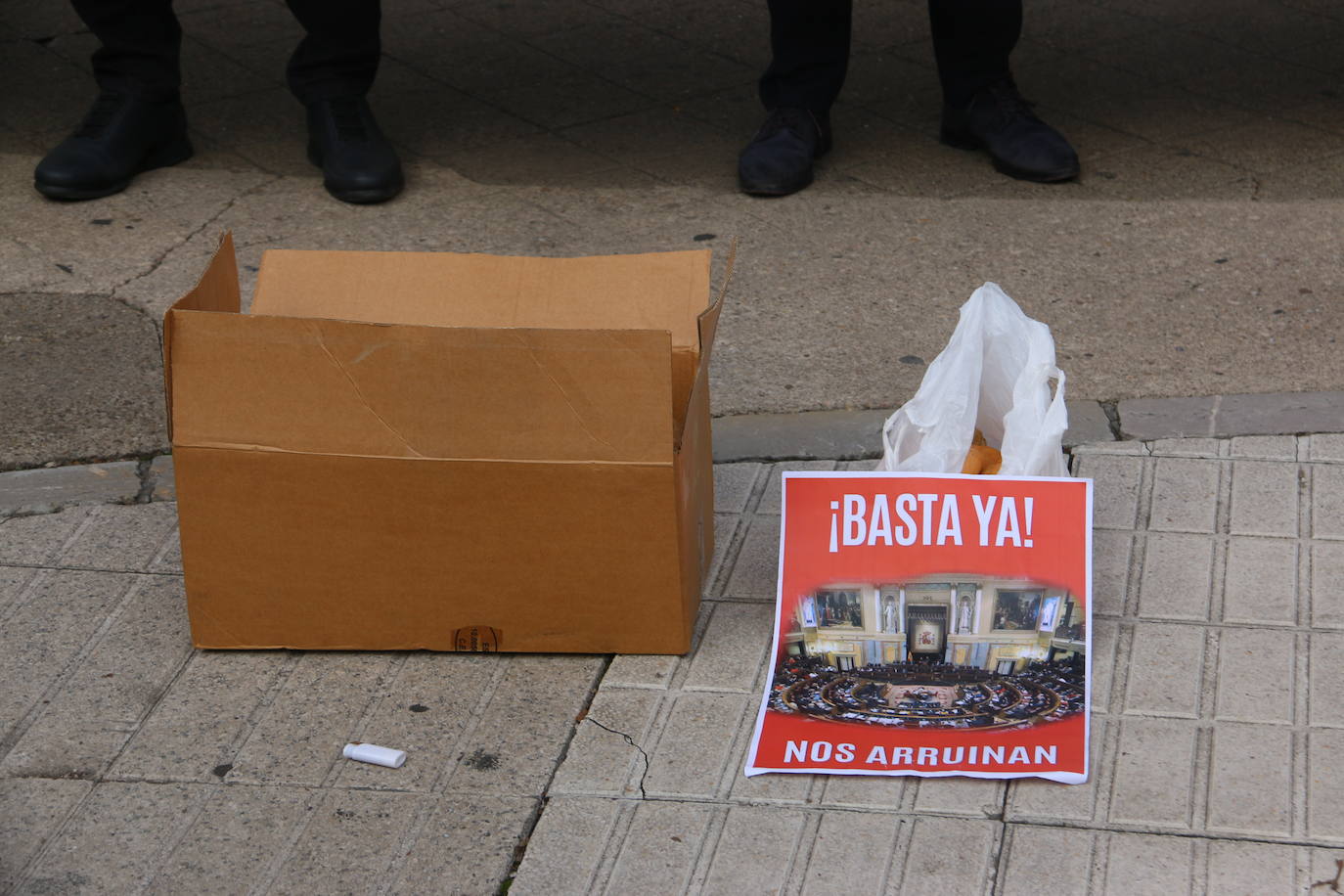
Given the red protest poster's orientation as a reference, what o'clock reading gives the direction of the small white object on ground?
The small white object on ground is roughly at 2 o'clock from the red protest poster.

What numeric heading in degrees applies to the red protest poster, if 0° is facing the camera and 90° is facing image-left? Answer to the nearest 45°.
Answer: approximately 0°

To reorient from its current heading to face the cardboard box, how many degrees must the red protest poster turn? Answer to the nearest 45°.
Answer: approximately 90° to its right

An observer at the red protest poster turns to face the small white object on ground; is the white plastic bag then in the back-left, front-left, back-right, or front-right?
back-right

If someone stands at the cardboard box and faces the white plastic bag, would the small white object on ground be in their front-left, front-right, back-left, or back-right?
back-right
